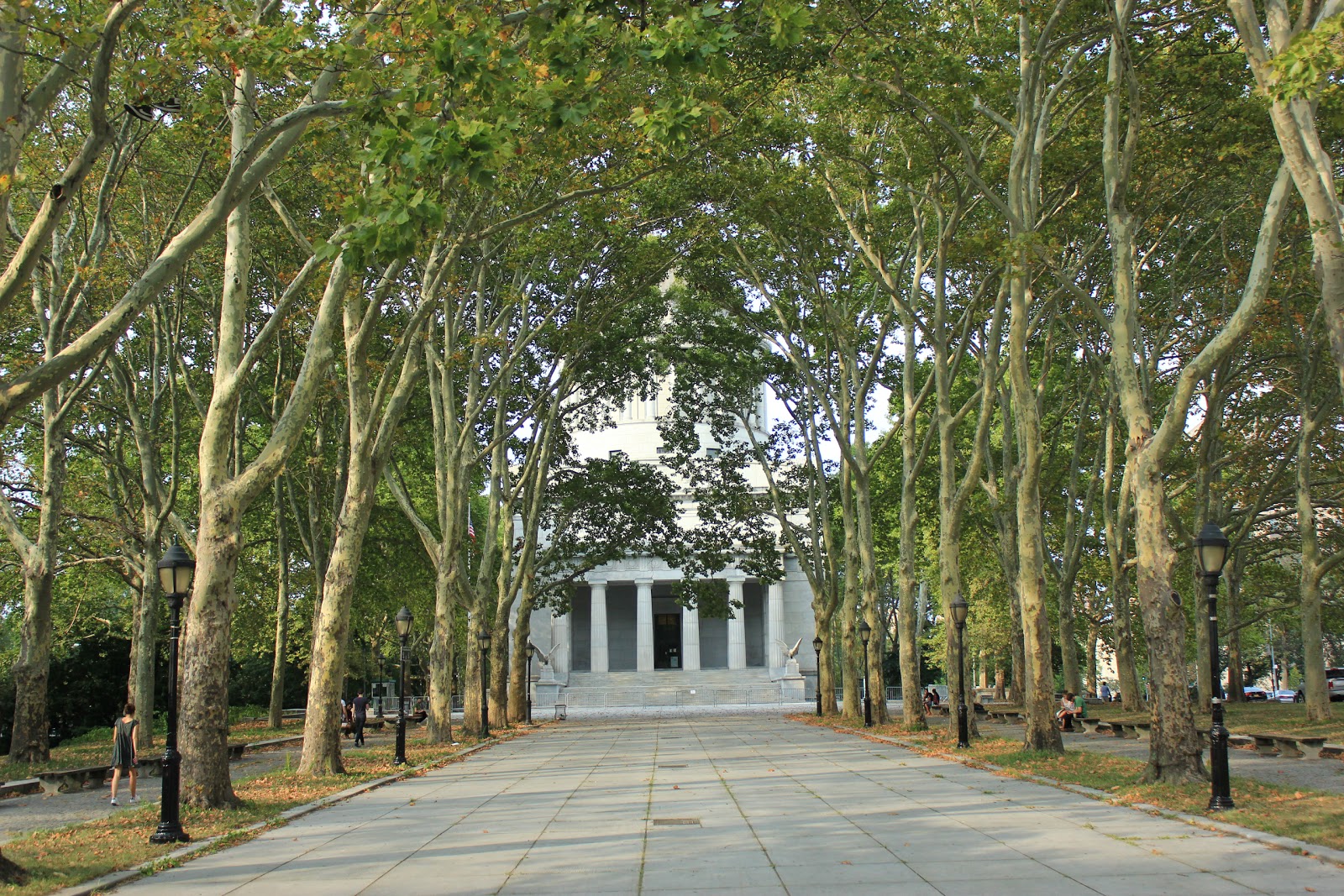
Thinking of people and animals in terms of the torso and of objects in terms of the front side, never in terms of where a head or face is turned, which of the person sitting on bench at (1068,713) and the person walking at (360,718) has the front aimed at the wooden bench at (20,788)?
the person sitting on bench

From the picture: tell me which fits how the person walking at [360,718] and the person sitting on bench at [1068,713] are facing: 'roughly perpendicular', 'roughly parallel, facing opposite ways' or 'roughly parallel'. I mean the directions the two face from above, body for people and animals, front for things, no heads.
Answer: roughly perpendicular

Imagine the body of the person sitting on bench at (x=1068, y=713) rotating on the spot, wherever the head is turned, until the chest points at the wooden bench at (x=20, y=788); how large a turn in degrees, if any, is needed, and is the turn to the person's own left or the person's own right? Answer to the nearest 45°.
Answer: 0° — they already face it

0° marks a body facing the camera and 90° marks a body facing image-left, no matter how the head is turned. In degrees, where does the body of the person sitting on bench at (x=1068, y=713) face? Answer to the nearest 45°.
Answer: approximately 45°

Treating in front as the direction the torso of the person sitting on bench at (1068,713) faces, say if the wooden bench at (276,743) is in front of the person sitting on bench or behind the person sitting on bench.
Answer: in front

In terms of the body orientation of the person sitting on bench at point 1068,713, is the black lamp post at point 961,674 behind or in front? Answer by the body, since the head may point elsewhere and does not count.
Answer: in front
